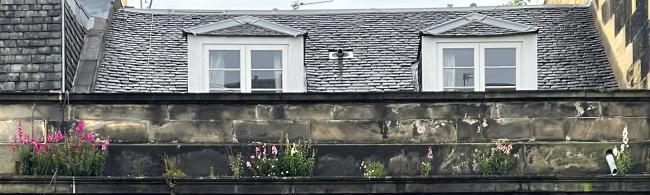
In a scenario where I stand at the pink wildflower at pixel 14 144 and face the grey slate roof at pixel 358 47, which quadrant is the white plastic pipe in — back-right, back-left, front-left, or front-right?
front-right

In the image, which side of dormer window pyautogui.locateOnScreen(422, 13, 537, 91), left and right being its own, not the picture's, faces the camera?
front

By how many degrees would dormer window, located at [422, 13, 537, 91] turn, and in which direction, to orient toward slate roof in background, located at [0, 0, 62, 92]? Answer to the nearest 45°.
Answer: approximately 90° to its right

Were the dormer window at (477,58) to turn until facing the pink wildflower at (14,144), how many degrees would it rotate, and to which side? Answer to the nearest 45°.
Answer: approximately 45° to its right

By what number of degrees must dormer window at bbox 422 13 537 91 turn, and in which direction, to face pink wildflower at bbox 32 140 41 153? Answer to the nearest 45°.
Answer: approximately 45° to its right
